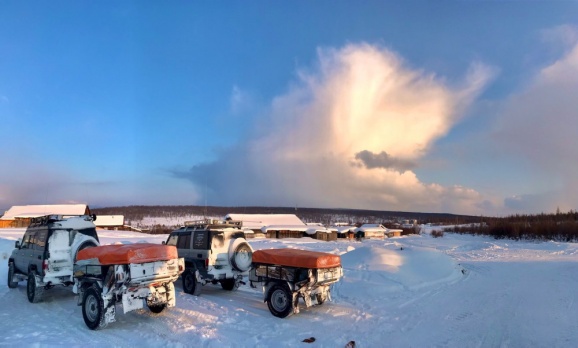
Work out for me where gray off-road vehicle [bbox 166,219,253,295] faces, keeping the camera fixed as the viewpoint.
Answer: facing away from the viewer and to the left of the viewer

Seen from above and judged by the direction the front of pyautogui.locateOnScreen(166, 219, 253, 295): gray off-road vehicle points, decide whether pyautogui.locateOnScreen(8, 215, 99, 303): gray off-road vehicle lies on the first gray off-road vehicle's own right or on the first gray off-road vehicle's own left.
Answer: on the first gray off-road vehicle's own left

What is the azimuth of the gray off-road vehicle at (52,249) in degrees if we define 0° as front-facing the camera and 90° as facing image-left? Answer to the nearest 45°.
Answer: approximately 135°
